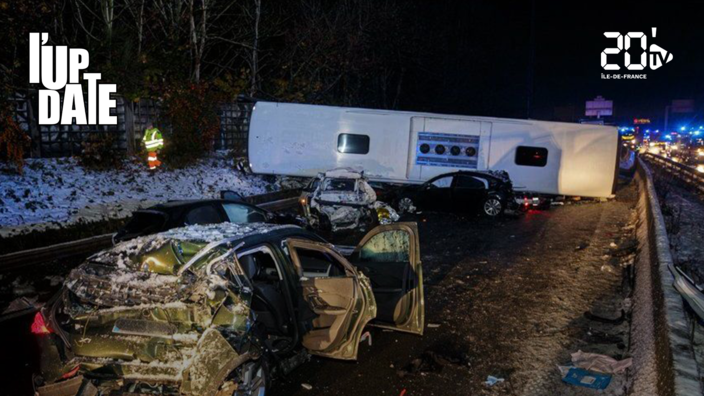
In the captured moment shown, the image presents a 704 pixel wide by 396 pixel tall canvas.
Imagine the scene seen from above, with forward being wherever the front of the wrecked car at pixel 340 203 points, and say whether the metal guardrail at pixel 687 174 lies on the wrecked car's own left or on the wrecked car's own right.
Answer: on the wrecked car's own left

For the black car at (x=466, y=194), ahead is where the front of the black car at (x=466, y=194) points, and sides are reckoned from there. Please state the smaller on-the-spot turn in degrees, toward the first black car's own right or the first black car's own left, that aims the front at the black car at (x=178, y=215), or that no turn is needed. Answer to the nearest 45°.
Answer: approximately 45° to the first black car's own left

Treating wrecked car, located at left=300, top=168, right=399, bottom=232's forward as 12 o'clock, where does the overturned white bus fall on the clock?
The overturned white bus is roughly at 7 o'clock from the wrecked car.

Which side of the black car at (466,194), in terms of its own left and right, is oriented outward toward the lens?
left
